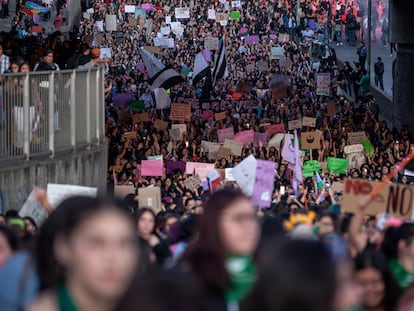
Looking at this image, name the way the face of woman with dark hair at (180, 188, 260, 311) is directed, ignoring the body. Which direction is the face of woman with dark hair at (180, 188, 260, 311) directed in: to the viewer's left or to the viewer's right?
to the viewer's right

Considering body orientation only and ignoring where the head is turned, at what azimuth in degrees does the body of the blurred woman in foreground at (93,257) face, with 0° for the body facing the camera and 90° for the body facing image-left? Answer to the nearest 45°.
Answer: approximately 315°

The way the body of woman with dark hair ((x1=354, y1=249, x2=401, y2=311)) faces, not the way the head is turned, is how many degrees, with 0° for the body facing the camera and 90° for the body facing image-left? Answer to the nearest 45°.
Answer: approximately 45°

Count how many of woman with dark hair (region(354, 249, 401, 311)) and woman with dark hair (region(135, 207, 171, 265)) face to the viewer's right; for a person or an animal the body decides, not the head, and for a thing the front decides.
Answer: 0

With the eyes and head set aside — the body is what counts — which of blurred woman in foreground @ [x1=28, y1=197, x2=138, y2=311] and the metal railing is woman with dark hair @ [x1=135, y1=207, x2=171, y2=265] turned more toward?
the blurred woman in foreground

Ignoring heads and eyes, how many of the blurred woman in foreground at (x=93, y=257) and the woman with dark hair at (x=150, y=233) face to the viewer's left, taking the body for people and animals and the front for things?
0
